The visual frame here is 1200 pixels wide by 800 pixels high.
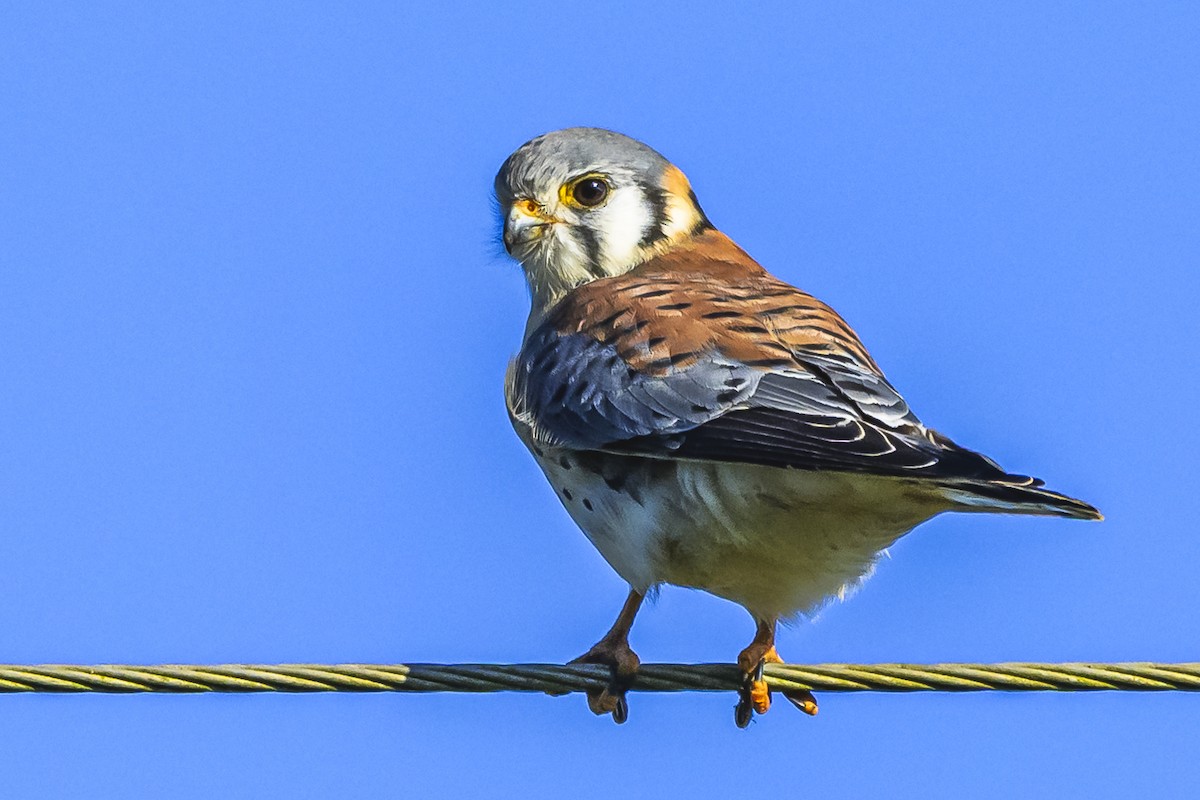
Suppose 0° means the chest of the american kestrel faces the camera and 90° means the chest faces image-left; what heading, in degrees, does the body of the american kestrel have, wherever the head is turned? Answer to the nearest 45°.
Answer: approximately 90°
